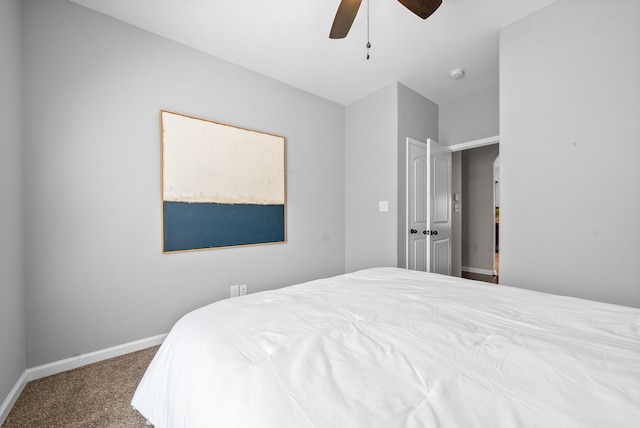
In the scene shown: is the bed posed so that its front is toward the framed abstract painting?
yes

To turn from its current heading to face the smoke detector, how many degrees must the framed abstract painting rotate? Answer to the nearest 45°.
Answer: approximately 45° to its left

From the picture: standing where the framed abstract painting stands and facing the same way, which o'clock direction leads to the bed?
The bed is roughly at 1 o'clock from the framed abstract painting.

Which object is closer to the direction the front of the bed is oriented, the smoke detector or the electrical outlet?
the electrical outlet

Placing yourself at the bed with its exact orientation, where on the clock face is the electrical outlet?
The electrical outlet is roughly at 12 o'clock from the bed.

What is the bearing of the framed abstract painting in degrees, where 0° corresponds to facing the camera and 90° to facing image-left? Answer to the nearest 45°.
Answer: approximately 315°

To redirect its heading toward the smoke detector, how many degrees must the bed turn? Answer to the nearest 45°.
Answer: approximately 45° to its right

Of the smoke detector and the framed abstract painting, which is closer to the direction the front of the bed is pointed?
the framed abstract painting

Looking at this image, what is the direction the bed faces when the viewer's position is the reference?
facing away from the viewer and to the left of the viewer
